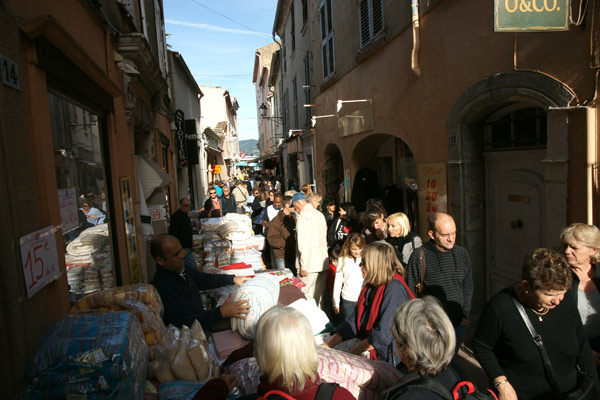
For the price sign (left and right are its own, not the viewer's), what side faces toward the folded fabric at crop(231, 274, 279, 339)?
front

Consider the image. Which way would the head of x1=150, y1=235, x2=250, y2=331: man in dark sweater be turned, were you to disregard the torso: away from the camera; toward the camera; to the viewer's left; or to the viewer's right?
to the viewer's right

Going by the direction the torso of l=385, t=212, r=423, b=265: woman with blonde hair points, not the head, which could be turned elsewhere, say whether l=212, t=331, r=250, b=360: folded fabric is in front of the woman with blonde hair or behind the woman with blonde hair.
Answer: in front

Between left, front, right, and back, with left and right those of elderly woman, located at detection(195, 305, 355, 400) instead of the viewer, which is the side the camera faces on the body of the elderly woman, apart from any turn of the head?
back

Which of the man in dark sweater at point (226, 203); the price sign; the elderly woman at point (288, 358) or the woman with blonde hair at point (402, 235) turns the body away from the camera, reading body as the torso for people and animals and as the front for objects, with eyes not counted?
the elderly woman

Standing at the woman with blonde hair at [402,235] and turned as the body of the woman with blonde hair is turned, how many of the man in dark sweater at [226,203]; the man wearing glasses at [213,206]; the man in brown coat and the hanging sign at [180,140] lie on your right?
4

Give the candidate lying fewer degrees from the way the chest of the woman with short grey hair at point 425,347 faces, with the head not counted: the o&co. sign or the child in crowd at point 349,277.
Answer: the child in crowd

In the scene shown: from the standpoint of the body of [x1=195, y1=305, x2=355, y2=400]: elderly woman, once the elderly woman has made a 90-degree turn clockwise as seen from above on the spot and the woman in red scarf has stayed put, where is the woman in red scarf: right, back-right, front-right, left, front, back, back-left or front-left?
front-left

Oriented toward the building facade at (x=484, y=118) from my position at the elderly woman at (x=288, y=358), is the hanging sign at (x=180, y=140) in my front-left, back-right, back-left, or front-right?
front-left

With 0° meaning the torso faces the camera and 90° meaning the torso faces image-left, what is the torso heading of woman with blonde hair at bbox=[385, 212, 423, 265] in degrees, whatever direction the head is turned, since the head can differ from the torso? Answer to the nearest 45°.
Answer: approximately 45°

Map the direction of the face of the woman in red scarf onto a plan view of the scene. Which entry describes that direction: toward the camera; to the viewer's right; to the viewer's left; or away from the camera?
to the viewer's left

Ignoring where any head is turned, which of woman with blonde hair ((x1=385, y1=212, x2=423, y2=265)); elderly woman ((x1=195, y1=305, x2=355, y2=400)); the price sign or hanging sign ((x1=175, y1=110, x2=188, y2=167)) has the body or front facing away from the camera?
the elderly woman

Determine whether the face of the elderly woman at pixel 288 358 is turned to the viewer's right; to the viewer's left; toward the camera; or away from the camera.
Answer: away from the camera

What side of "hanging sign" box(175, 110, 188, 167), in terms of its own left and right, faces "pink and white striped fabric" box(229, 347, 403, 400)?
front

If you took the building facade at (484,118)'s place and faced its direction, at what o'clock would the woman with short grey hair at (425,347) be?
The woman with short grey hair is roughly at 11 o'clock from the building facade.

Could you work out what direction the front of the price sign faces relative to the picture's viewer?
facing the viewer

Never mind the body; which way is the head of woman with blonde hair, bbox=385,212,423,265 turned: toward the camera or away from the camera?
toward the camera

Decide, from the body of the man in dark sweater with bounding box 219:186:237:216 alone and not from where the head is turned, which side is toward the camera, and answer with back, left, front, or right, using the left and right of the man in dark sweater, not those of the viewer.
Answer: front
